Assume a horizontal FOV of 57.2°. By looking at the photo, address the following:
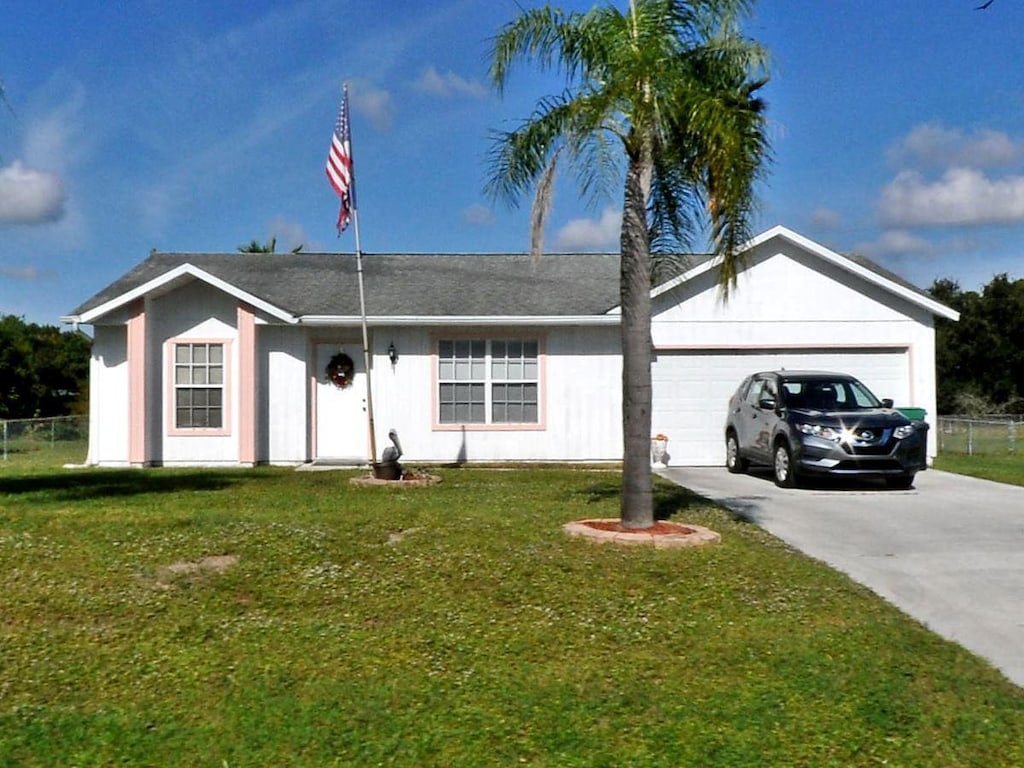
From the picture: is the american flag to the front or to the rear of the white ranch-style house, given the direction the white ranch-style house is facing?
to the front

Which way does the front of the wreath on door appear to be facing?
toward the camera

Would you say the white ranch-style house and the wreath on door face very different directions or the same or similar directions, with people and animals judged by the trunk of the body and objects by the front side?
same or similar directions

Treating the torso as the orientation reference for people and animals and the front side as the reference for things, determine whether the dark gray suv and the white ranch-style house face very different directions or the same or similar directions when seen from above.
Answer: same or similar directions

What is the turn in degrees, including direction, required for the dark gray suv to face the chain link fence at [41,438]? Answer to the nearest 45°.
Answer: approximately 135° to its right

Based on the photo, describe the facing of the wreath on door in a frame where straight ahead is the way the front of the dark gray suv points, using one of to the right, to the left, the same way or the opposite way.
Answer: the same way

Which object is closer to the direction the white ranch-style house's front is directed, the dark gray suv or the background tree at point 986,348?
the dark gray suv

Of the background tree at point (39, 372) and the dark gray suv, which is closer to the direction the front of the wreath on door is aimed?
the dark gray suv

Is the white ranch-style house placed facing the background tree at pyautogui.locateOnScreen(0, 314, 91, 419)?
no

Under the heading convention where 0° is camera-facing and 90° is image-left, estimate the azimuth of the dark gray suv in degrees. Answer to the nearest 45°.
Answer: approximately 315°

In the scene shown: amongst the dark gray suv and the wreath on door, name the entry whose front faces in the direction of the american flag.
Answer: the wreath on door

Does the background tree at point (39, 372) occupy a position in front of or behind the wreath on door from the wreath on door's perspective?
behind

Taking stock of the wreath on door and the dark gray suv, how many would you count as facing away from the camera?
0

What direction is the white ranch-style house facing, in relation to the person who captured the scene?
facing the viewer

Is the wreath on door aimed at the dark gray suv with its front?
no

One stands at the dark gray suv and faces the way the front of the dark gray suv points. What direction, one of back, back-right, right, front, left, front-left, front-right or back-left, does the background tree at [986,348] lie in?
back-left

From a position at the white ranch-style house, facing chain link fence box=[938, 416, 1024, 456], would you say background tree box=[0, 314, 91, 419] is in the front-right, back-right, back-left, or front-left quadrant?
back-left
